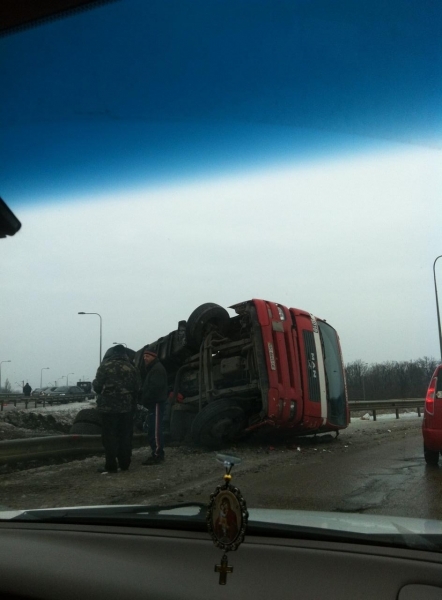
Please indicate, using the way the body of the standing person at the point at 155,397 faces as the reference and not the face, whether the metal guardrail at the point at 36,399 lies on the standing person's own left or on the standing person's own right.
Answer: on the standing person's own right

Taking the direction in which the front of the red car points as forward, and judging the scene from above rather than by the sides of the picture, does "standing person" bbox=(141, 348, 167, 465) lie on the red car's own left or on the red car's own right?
on the red car's own left

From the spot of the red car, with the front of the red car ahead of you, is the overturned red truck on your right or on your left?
on your left

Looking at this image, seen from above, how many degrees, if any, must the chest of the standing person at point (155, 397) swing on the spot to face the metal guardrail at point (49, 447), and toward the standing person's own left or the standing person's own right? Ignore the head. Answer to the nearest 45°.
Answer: approximately 45° to the standing person's own right

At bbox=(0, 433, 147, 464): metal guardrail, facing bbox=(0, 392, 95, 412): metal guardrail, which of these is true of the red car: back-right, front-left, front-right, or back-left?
back-right

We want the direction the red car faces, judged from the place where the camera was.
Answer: facing away from the viewer

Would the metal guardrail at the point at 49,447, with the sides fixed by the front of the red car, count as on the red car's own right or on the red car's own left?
on the red car's own left

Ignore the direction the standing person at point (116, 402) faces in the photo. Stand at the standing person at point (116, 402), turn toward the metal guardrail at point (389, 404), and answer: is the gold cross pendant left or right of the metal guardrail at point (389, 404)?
right
